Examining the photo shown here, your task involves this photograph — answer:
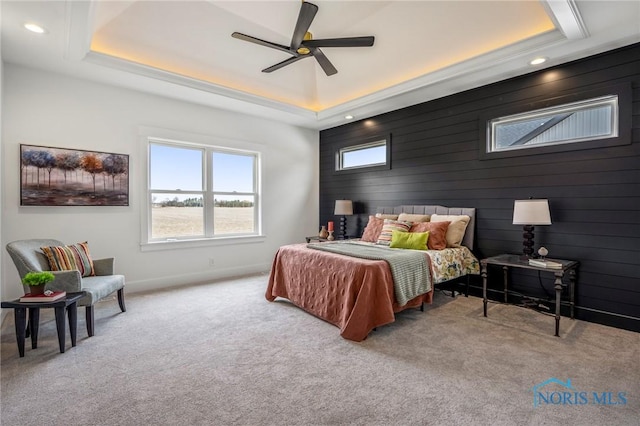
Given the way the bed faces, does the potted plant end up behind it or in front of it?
in front

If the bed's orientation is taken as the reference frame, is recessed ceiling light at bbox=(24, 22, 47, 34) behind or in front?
in front

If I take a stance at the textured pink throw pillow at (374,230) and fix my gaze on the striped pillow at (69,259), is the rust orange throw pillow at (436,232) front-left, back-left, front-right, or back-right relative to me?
back-left

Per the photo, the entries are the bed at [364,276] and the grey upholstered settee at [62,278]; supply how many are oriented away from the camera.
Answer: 0

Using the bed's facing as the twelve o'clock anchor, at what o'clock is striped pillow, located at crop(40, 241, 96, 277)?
The striped pillow is roughly at 1 o'clock from the bed.

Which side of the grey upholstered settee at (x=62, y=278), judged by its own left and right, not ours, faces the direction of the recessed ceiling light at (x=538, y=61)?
front

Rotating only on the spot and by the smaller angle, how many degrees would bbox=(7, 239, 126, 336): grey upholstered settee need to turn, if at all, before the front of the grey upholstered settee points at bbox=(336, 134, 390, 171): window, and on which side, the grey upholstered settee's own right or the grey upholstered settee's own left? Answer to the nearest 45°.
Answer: approximately 45° to the grey upholstered settee's own left

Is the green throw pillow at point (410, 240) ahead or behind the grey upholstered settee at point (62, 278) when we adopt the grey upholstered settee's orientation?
ahead

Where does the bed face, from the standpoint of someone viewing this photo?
facing the viewer and to the left of the viewer

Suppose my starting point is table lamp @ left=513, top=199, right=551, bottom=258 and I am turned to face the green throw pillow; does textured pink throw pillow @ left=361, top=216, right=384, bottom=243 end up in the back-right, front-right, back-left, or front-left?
front-right

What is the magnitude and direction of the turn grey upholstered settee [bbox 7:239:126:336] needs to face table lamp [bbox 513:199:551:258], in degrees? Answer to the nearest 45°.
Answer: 0° — it already faces it

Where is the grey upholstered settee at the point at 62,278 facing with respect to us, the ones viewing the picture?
facing the viewer and to the right of the viewer

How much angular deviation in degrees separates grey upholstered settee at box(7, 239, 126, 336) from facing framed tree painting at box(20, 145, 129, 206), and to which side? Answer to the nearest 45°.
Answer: approximately 135° to its left

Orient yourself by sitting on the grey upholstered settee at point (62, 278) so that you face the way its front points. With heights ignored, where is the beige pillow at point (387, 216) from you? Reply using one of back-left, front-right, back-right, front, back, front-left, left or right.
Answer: front-left

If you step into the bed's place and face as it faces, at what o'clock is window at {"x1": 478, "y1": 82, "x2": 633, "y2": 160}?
The window is roughly at 7 o'clock from the bed.
